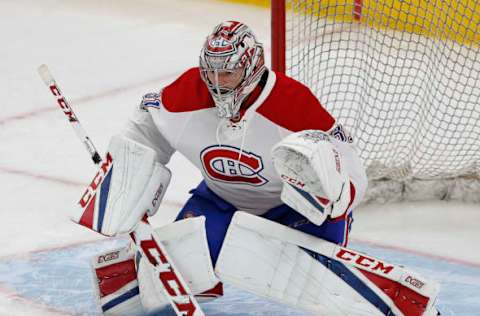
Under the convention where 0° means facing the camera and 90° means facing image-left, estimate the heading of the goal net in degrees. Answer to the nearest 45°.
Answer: approximately 45°
